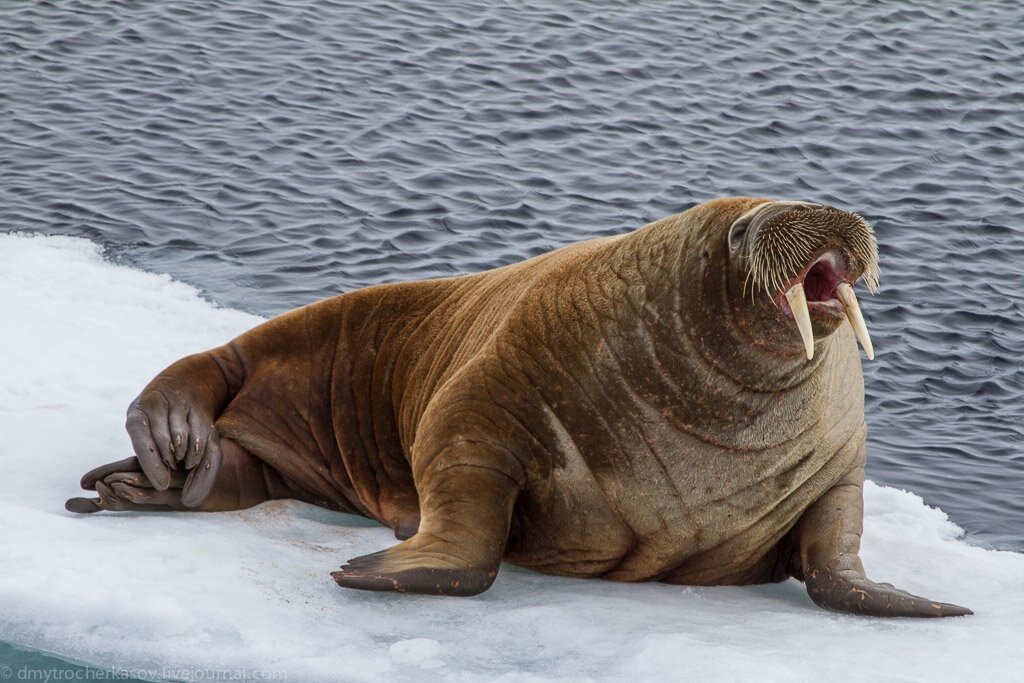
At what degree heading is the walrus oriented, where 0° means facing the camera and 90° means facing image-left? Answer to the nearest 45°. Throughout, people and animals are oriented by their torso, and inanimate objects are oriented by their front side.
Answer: approximately 315°
